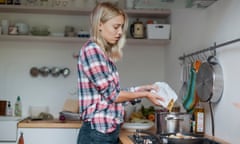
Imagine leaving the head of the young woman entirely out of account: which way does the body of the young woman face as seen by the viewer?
to the viewer's right

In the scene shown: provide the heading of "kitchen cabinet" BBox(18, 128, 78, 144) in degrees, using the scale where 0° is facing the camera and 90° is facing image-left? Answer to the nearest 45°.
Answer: approximately 0°

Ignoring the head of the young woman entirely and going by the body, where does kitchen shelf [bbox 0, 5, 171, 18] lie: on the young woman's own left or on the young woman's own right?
on the young woman's own left

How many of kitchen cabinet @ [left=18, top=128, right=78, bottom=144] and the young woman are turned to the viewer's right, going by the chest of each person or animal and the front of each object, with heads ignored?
1

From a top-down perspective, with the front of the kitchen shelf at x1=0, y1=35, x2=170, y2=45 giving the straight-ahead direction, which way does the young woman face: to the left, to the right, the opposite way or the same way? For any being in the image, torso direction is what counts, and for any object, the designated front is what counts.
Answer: to the left

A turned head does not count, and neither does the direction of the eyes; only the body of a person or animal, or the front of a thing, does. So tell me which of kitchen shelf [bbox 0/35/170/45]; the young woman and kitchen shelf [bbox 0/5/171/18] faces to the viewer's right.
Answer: the young woman

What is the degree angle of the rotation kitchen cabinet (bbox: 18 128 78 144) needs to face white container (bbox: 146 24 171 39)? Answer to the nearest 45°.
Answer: approximately 90° to its left
